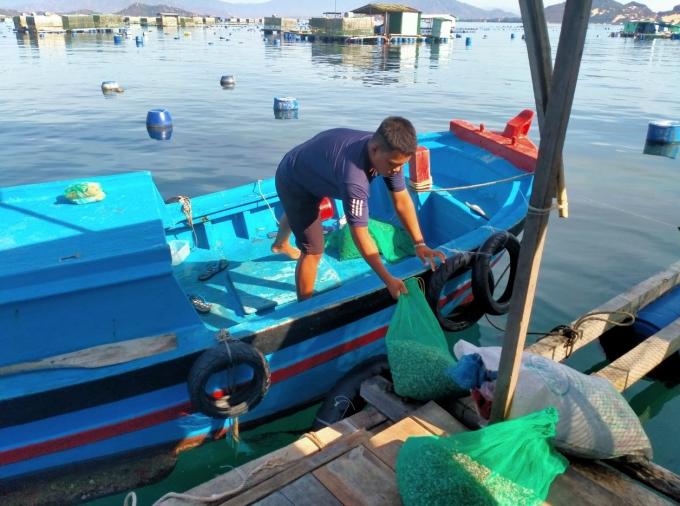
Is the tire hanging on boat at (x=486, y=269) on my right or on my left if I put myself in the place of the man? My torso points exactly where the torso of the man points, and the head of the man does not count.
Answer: on my left

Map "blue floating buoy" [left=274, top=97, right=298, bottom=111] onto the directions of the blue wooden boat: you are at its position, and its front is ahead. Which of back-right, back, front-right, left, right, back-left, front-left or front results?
front-left

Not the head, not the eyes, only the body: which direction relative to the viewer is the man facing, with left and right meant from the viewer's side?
facing the viewer and to the right of the viewer

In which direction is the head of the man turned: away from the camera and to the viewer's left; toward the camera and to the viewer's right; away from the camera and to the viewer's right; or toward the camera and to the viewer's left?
toward the camera and to the viewer's right

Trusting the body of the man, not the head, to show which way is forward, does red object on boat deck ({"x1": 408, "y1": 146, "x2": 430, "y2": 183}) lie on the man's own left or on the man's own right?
on the man's own left

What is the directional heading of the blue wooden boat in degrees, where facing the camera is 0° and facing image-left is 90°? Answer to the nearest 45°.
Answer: approximately 225°

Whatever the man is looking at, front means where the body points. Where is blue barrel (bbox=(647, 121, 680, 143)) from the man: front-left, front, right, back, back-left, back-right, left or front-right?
left

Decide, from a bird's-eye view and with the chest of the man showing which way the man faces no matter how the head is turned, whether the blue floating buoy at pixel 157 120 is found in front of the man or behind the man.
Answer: behind

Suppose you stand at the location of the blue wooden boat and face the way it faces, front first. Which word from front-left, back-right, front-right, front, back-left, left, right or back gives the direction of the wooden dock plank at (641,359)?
front-right
